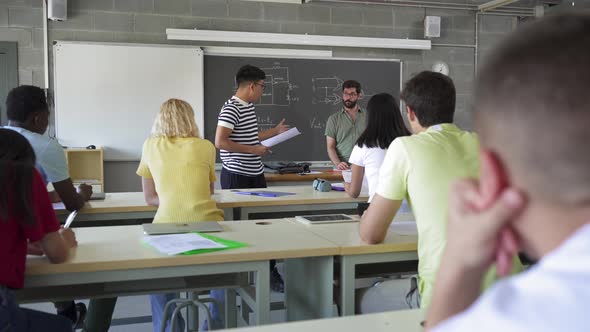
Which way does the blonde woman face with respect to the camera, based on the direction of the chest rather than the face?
away from the camera

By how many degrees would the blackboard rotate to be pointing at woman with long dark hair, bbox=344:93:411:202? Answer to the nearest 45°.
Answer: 0° — it already faces them

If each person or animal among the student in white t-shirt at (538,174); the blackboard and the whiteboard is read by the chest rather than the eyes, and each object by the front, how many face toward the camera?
2

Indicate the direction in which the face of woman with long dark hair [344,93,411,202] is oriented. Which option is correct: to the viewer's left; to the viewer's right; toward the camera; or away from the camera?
away from the camera

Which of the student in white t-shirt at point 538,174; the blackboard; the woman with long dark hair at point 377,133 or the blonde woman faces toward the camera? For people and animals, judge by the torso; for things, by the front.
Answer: the blackboard

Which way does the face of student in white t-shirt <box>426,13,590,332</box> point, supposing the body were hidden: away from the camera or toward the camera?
away from the camera

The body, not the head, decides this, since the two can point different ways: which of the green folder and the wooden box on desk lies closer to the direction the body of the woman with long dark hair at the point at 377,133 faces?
the wooden box on desk

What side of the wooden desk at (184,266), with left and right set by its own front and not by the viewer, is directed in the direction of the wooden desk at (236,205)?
back

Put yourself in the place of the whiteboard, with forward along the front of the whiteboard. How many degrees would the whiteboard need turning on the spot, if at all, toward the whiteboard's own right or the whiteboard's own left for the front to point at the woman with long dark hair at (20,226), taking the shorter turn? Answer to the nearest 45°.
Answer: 0° — it already faces them

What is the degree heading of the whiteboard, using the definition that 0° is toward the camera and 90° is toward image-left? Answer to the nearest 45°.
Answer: approximately 0°
